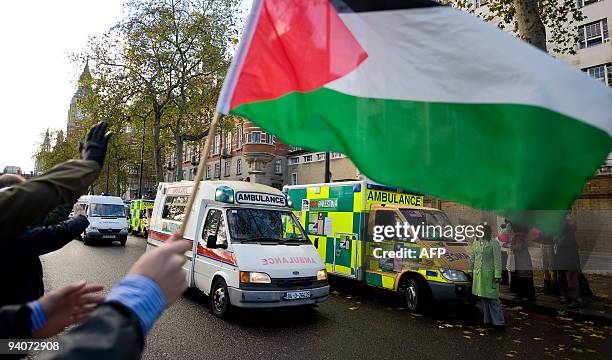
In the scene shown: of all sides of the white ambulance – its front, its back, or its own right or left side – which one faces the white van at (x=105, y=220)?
back

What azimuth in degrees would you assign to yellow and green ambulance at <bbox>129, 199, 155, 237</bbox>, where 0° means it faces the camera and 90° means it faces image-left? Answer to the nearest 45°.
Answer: approximately 315°

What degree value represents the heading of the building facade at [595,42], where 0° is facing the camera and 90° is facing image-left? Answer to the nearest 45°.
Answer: approximately 45°

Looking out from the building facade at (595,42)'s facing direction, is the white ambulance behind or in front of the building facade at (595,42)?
in front

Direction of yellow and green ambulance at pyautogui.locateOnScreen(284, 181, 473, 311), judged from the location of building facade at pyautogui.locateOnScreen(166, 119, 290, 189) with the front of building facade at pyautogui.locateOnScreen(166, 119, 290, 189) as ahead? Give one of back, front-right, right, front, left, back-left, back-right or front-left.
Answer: front-left

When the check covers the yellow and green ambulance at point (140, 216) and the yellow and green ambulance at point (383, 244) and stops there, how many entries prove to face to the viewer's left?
0

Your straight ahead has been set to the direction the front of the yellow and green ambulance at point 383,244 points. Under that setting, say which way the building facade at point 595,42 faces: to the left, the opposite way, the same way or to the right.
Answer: to the right

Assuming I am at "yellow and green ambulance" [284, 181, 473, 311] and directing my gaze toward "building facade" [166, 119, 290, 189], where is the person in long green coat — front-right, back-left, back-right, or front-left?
back-right

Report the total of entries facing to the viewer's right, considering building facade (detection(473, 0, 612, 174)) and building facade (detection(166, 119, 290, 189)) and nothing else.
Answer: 0

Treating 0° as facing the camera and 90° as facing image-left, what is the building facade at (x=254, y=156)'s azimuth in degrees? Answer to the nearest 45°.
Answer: approximately 45°

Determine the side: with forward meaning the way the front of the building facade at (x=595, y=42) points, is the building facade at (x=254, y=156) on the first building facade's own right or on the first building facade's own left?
on the first building facade's own right

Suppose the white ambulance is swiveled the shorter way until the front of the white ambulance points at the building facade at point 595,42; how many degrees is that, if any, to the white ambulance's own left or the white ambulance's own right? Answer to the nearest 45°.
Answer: approximately 90° to the white ambulance's own left

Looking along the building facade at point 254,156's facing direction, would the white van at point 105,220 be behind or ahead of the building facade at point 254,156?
ahead

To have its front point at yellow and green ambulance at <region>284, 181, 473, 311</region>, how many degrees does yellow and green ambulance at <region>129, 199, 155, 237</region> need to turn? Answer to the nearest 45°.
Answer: approximately 45° to its right

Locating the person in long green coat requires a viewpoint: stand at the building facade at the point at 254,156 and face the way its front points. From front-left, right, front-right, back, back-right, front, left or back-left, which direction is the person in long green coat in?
front-left

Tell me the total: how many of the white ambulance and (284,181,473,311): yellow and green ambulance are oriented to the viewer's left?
0
